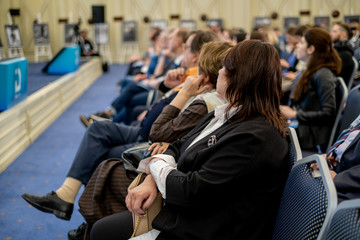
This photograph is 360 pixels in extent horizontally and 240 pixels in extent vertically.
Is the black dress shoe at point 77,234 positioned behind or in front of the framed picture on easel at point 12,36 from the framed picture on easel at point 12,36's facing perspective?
in front

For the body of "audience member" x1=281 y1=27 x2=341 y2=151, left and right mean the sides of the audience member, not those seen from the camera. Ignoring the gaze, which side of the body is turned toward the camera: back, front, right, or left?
left

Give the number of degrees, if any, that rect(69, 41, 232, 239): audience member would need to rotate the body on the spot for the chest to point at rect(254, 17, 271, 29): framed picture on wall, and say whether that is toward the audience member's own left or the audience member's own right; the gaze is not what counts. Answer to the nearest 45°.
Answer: approximately 90° to the audience member's own right

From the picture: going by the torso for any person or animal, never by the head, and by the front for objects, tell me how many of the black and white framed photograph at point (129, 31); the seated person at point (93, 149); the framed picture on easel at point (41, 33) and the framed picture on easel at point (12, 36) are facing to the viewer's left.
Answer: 1

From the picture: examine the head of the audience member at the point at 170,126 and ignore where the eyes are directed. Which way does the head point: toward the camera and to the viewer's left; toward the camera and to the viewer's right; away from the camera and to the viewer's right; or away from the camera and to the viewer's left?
away from the camera and to the viewer's left

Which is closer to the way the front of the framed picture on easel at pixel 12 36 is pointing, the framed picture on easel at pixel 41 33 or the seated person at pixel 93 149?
the seated person

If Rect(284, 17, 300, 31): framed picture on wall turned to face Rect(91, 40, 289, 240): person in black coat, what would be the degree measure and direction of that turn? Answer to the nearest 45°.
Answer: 0° — it already faces them

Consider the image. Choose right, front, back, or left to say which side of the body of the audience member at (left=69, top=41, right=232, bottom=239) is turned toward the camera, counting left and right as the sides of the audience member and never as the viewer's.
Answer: left

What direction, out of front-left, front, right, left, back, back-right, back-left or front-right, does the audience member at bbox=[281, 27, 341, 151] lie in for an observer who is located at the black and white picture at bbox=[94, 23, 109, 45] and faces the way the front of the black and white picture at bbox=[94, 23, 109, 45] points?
front

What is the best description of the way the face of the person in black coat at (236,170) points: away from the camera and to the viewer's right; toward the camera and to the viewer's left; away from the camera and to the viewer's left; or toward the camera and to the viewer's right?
away from the camera and to the viewer's left

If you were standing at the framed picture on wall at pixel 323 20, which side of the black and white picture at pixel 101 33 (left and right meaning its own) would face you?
left

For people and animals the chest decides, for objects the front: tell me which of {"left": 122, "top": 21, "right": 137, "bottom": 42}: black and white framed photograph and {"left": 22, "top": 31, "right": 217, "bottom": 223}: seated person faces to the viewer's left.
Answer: the seated person

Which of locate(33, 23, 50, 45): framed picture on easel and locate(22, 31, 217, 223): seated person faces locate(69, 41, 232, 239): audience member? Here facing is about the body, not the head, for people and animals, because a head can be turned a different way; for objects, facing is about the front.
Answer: the framed picture on easel

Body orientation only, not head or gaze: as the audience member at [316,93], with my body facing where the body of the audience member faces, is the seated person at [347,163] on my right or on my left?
on my left

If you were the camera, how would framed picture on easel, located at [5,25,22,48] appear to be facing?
facing the viewer

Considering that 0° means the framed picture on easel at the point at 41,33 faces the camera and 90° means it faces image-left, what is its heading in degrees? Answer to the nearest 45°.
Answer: approximately 0°

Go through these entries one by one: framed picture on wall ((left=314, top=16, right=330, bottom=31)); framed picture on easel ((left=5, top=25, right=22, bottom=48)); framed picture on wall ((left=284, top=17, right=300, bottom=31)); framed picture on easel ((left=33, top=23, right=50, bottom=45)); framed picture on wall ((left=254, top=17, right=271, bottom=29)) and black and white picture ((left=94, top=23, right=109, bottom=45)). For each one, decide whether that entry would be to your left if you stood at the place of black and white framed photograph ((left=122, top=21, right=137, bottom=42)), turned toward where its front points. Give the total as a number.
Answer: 3

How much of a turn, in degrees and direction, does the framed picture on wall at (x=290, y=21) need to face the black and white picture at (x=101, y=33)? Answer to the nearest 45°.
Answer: approximately 90° to its right
